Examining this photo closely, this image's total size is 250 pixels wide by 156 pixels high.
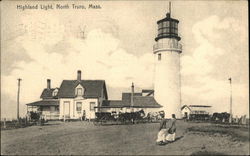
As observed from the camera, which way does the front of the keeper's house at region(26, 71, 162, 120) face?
facing the viewer
